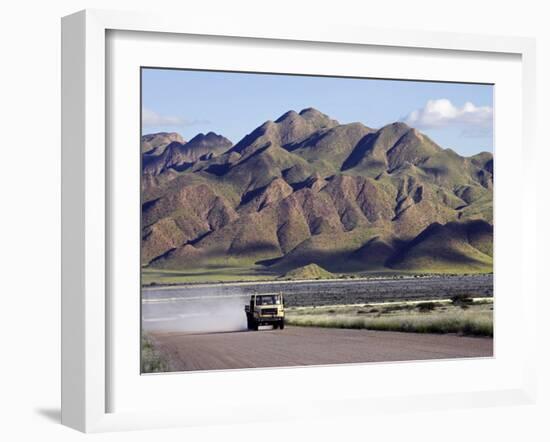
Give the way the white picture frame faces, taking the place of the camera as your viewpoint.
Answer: facing the viewer and to the right of the viewer
